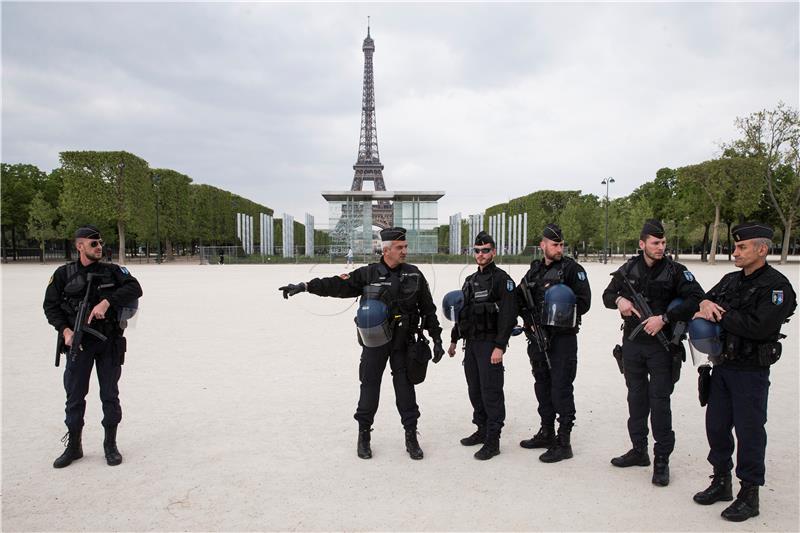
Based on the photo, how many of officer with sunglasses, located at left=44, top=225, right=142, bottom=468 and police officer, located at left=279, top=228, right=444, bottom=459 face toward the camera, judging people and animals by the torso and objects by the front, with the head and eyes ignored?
2

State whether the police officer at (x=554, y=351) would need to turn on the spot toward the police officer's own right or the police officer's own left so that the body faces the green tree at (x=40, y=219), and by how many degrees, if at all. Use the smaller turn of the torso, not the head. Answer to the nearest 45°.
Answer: approximately 90° to the police officer's own right

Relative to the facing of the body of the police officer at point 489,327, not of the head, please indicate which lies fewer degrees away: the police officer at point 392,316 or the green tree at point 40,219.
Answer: the police officer

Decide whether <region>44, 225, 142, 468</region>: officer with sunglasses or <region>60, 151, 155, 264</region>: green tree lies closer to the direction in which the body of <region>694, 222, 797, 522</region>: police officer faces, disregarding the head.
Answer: the officer with sunglasses

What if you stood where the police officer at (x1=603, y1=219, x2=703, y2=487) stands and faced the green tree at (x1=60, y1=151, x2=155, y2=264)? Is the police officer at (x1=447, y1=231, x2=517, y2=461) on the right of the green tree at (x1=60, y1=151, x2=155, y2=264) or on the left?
left

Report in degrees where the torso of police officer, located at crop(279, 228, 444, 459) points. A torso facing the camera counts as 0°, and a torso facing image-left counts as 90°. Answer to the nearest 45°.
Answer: approximately 0°

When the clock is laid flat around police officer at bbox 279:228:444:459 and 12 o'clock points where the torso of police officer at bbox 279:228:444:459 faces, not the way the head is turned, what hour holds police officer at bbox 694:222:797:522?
police officer at bbox 694:222:797:522 is roughly at 10 o'clock from police officer at bbox 279:228:444:459.

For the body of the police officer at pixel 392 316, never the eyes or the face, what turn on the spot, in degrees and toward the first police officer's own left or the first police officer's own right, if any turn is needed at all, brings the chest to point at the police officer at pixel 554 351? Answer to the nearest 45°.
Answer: approximately 90° to the first police officer's own left
